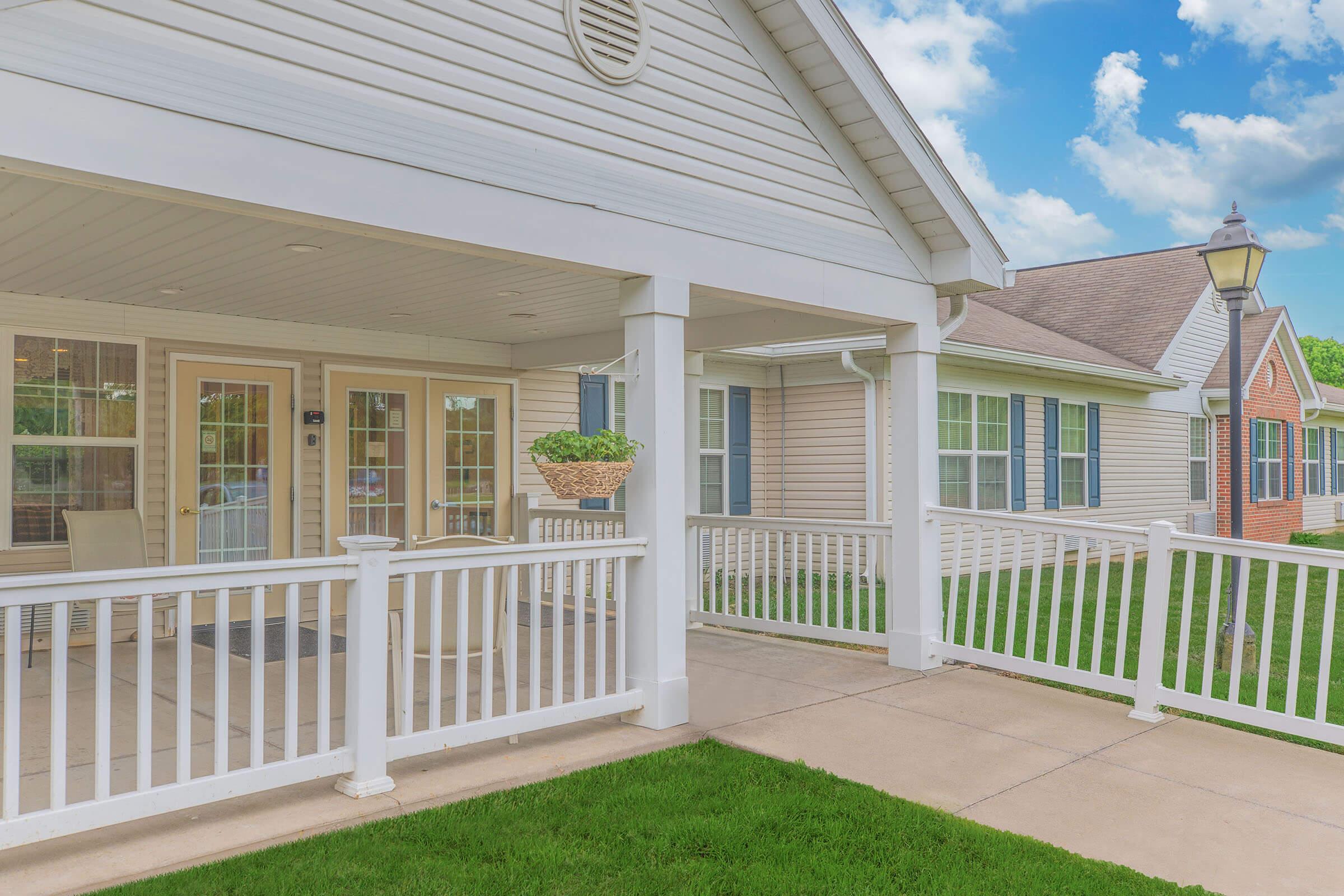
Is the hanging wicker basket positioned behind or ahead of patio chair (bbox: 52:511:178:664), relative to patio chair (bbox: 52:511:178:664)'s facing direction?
ahead

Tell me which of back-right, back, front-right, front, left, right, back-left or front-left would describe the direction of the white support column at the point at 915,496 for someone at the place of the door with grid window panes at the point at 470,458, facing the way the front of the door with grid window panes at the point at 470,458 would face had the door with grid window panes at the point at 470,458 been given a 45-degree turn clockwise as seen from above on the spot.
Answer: left

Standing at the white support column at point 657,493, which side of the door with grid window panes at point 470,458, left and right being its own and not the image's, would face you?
front

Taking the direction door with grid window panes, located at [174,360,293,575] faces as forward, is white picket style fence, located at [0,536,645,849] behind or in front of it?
in front

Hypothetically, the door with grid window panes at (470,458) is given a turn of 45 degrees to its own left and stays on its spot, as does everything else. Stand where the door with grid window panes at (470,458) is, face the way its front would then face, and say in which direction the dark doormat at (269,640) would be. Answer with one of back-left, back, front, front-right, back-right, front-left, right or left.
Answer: right

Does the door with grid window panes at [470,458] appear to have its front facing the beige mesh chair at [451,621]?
yes

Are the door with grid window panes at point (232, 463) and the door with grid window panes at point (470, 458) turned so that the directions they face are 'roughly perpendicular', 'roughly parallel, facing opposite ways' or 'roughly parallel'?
roughly parallel

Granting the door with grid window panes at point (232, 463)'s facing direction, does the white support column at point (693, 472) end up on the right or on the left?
on its left

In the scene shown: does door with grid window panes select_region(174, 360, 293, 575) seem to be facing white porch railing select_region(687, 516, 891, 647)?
no

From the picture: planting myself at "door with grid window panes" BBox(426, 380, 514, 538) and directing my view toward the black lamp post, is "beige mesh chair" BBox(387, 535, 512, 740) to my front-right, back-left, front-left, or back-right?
front-right

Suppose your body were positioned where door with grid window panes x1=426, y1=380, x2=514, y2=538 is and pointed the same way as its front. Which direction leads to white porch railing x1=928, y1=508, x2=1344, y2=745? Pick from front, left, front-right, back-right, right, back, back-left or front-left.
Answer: front-left

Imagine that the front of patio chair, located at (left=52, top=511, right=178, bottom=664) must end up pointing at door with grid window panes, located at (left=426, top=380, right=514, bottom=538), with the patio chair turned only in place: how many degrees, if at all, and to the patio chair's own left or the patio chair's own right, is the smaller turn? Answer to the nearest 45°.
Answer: approximately 45° to the patio chair's own left

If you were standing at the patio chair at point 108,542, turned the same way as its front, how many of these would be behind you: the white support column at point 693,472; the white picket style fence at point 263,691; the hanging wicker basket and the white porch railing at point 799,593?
0

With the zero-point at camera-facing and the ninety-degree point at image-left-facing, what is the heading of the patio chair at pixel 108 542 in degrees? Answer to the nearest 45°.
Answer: approximately 315°

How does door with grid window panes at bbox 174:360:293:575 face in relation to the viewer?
toward the camera

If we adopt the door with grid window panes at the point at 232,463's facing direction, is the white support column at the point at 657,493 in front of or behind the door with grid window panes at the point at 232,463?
in front

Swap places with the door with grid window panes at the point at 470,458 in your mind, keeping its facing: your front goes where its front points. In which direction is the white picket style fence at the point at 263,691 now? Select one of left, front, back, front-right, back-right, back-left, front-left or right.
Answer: front

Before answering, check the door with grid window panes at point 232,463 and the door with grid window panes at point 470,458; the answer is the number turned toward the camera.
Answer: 2

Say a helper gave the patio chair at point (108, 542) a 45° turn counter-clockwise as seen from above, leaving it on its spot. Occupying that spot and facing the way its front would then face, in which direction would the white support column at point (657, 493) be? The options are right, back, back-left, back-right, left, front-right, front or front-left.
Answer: front-right

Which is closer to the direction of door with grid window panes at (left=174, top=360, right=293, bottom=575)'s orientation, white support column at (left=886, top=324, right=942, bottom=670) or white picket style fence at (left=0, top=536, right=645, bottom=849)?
the white picket style fence
